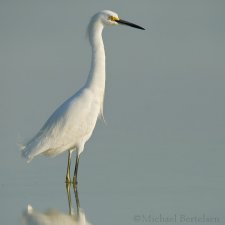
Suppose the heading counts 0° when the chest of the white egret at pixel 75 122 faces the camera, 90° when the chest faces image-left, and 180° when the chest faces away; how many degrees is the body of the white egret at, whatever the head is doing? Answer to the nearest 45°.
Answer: approximately 270°
